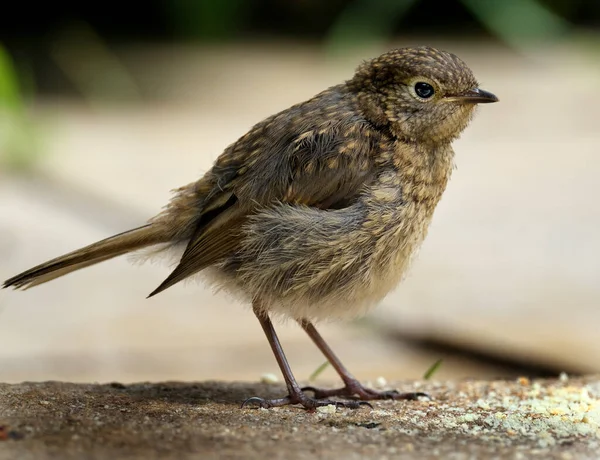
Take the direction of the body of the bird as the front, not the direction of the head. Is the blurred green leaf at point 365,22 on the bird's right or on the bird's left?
on the bird's left

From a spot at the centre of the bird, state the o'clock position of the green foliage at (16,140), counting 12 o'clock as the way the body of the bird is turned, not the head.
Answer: The green foliage is roughly at 8 o'clock from the bird.

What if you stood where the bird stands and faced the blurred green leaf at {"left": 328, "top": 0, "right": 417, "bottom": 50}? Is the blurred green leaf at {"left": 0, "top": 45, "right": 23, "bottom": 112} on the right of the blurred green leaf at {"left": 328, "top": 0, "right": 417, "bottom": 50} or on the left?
left

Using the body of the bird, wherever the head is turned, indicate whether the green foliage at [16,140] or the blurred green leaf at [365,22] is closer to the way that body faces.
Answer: the blurred green leaf

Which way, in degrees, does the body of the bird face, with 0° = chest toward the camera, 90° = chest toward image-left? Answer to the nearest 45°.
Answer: approximately 270°

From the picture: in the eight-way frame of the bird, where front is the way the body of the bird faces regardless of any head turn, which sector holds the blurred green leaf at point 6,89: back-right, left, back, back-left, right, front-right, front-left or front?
back-left
